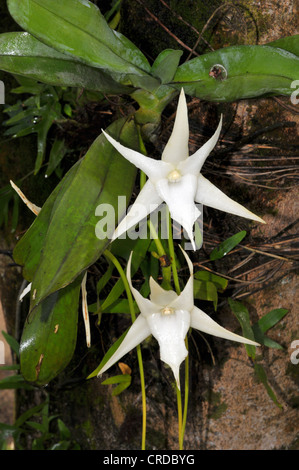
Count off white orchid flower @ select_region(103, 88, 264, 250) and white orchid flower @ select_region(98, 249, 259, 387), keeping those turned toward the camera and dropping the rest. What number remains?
2

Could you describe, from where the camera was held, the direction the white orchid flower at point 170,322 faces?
facing the viewer

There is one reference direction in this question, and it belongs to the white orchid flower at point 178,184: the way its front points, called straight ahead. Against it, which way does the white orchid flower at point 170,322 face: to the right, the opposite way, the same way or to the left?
the same way

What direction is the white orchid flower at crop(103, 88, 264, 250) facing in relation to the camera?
toward the camera
